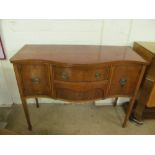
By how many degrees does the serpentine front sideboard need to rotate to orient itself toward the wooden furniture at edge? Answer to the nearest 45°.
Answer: approximately 90° to its left

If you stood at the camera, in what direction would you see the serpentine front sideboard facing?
facing the viewer
